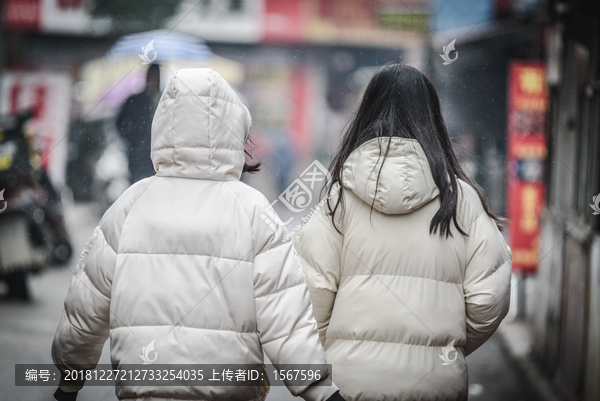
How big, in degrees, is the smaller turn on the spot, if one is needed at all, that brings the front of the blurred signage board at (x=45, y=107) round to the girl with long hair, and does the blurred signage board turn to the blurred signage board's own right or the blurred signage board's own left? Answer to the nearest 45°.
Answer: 0° — it already faces them

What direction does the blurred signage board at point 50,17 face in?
toward the camera

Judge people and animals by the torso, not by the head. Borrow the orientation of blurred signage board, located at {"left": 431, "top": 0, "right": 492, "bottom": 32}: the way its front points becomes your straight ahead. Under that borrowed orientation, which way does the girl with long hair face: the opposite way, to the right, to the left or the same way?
the opposite way

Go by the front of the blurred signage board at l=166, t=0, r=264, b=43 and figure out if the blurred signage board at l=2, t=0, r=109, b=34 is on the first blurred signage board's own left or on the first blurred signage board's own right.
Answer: on the first blurred signage board's own right

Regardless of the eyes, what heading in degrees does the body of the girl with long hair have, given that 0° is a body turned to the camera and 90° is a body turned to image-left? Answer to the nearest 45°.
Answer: approximately 180°

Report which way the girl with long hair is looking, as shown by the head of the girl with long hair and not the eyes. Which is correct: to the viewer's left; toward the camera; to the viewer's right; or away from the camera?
away from the camera

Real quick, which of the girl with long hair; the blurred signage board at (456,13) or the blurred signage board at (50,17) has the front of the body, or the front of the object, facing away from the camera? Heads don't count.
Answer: the girl with long hair

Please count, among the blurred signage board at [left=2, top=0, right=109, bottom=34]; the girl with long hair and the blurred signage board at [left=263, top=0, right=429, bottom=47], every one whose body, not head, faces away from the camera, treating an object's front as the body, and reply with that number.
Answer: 1

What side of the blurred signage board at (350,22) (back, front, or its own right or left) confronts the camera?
front

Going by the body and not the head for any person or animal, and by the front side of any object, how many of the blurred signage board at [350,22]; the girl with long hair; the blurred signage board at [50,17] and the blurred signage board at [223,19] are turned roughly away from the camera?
1

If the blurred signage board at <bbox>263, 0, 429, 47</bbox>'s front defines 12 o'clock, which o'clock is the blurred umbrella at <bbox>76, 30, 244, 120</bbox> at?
The blurred umbrella is roughly at 2 o'clock from the blurred signage board.

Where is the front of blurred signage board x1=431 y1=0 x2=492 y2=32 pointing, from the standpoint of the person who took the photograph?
facing the viewer
